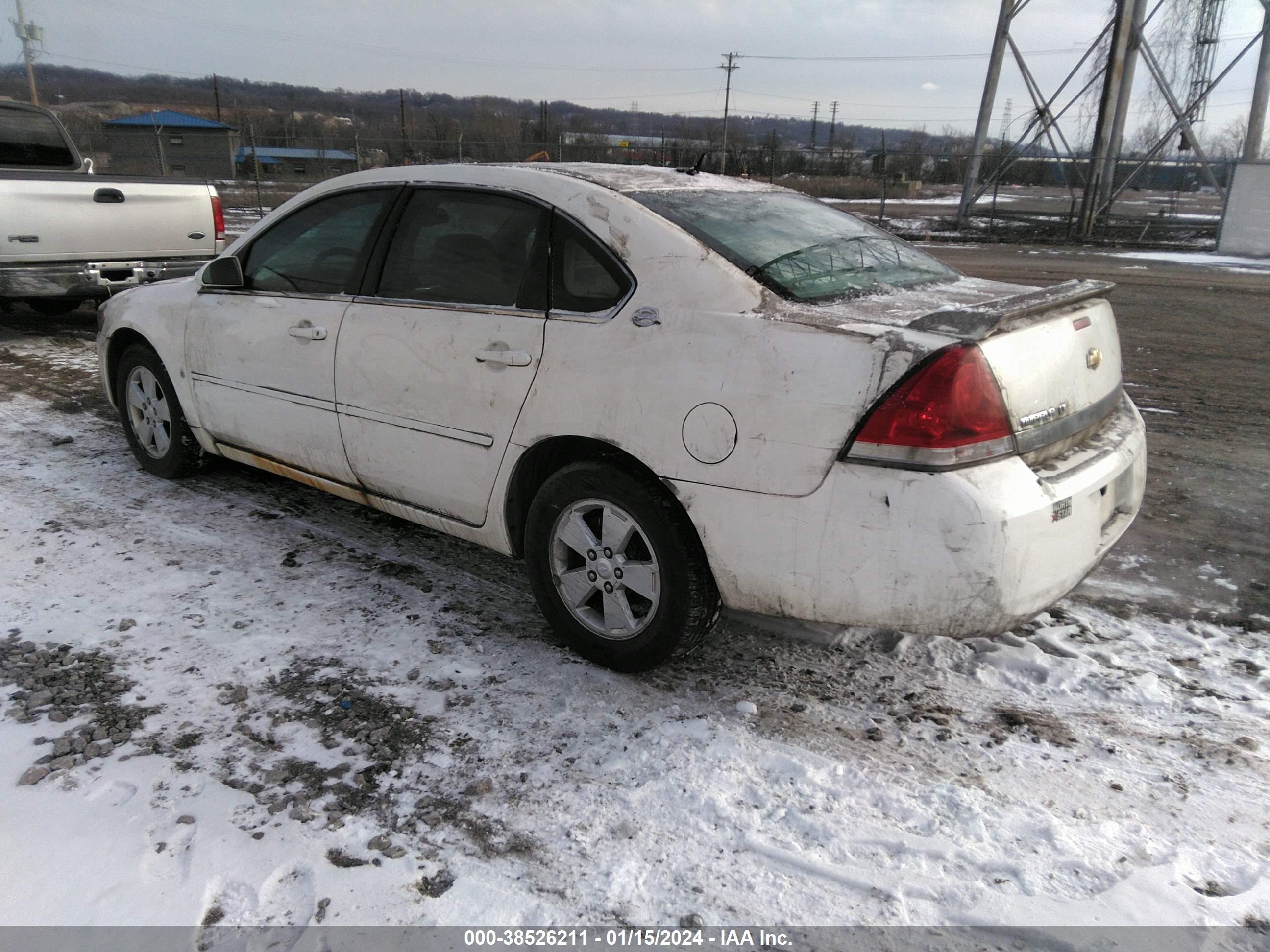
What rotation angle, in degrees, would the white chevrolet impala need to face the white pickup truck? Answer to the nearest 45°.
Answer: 0° — it already faces it

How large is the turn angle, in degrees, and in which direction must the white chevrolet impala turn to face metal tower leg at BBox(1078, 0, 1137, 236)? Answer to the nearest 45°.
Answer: approximately 90° to its right

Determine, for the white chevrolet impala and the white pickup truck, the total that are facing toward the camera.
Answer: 0

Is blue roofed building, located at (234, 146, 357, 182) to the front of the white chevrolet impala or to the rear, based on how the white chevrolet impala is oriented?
to the front

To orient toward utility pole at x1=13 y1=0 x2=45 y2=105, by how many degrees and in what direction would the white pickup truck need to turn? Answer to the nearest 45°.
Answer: approximately 45° to its right

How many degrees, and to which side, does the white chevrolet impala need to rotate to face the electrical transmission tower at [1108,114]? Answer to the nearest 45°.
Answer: approximately 90° to its right

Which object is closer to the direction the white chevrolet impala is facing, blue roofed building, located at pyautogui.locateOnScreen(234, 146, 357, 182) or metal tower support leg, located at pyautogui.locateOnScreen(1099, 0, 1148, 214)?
the blue roofed building

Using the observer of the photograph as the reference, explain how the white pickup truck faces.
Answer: facing away from the viewer and to the left of the viewer

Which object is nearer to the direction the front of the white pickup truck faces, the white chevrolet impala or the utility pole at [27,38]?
the utility pole

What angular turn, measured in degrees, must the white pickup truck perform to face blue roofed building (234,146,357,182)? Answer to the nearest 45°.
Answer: approximately 45° to its right

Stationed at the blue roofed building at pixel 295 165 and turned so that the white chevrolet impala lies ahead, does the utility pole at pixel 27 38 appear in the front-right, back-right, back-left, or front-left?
front-right

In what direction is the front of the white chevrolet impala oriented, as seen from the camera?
facing away from the viewer and to the left of the viewer
